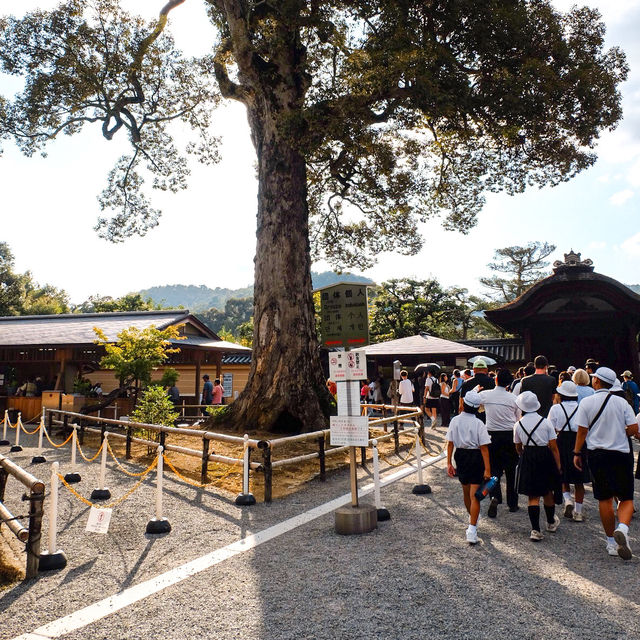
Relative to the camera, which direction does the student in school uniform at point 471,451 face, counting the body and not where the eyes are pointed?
away from the camera

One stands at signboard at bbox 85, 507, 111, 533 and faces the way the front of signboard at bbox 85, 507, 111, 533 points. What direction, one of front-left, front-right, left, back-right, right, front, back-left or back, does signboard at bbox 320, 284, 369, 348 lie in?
left

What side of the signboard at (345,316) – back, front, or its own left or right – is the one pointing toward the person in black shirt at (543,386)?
left

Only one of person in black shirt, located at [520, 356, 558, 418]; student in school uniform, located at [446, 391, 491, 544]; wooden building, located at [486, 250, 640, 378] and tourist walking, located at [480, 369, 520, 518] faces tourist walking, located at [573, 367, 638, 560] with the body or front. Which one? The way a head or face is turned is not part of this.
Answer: the wooden building

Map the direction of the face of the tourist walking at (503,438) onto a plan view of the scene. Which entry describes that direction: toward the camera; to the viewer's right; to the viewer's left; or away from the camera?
away from the camera

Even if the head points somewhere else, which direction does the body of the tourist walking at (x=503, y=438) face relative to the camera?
away from the camera

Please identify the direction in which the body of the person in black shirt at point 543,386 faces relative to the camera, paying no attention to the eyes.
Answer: away from the camera

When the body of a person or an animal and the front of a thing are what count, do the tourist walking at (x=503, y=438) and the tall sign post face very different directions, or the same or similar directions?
very different directions
